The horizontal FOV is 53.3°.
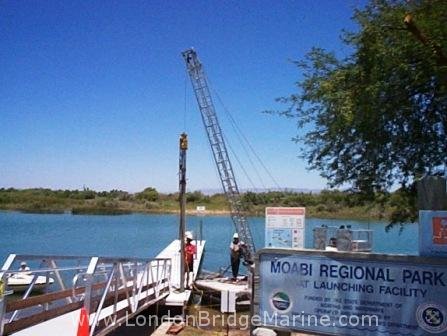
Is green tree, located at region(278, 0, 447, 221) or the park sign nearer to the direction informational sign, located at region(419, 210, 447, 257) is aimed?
the park sign

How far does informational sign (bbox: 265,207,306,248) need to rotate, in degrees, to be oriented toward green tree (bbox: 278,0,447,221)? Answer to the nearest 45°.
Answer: approximately 135° to its left

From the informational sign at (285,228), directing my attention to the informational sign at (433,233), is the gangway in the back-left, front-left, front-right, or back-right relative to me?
back-right

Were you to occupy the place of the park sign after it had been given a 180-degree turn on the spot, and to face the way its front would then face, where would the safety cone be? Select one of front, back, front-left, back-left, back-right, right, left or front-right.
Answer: left

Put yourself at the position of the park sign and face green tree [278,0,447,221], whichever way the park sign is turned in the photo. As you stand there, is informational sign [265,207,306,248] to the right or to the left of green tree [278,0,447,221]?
left

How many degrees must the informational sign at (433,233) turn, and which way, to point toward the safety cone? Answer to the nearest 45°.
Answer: approximately 90° to its right

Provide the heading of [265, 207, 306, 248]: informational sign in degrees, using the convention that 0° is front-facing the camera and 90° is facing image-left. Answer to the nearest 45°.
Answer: approximately 0°

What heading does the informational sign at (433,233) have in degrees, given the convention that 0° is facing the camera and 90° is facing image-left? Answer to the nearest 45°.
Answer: approximately 0°

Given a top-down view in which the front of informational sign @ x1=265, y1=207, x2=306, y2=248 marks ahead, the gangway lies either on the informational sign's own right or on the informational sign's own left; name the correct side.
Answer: on the informational sign's own right

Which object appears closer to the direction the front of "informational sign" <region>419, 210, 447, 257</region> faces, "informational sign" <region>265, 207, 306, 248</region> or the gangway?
the gangway

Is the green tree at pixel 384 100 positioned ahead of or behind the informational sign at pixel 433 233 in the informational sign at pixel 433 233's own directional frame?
behind
